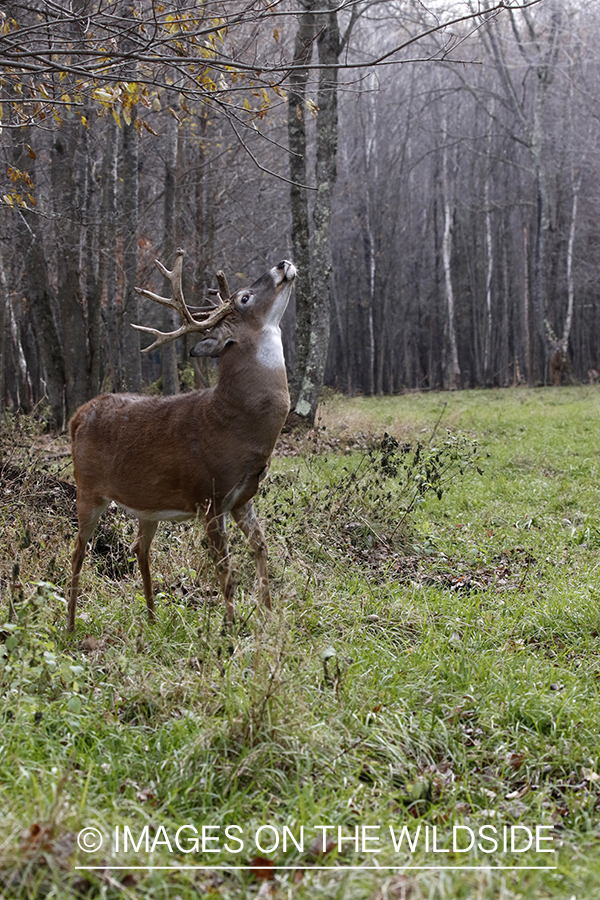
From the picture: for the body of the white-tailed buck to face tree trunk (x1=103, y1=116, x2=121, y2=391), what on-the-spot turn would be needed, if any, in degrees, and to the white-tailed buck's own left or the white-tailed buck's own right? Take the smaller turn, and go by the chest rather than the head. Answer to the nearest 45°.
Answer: approximately 90° to the white-tailed buck's own left

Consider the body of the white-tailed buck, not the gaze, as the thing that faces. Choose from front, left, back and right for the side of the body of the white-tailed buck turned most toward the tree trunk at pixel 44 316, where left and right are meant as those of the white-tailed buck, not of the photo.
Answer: left

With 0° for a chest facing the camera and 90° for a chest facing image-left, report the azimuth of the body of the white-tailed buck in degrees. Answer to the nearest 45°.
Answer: approximately 270°

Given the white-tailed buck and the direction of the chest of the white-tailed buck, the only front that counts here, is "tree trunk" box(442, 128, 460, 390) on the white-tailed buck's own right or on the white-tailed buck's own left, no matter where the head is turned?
on the white-tailed buck's own left

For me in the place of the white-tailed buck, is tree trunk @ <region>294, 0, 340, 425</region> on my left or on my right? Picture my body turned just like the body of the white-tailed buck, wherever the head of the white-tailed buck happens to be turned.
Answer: on my left

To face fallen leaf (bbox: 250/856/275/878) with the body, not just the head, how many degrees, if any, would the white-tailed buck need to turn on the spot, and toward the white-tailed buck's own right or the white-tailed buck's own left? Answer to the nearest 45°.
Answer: approximately 90° to the white-tailed buck's own right

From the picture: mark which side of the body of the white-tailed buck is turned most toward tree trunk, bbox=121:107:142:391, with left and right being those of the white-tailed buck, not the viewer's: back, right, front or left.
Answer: left

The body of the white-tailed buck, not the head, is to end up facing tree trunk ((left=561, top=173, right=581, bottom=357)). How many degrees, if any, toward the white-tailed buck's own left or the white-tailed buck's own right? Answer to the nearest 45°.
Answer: approximately 45° to the white-tailed buck's own left

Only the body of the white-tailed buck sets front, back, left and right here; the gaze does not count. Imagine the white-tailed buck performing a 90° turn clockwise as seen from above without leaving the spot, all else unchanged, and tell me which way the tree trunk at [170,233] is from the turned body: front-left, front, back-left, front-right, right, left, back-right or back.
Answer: back
